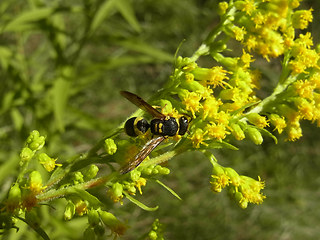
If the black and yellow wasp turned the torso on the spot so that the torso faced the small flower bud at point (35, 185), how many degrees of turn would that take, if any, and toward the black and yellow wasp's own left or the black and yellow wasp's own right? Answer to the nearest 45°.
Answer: approximately 135° to the black and yellow wasp's own right

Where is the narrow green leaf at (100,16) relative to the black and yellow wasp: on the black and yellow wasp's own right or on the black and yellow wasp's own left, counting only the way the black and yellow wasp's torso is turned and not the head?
on the black and yellow wasp's own left

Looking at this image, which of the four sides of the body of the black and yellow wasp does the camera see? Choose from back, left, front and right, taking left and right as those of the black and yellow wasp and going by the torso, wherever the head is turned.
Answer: right

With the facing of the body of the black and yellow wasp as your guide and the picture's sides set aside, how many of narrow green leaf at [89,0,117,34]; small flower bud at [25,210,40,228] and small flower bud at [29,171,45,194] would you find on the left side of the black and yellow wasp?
1

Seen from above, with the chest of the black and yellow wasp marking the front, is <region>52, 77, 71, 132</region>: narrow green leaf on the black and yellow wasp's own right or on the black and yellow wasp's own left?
on the black and yellow wasp's own left
